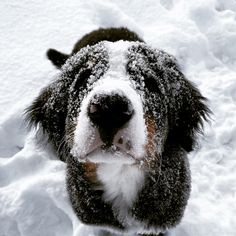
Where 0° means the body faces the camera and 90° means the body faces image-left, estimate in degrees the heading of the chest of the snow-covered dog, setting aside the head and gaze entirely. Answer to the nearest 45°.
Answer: approximately 0°
